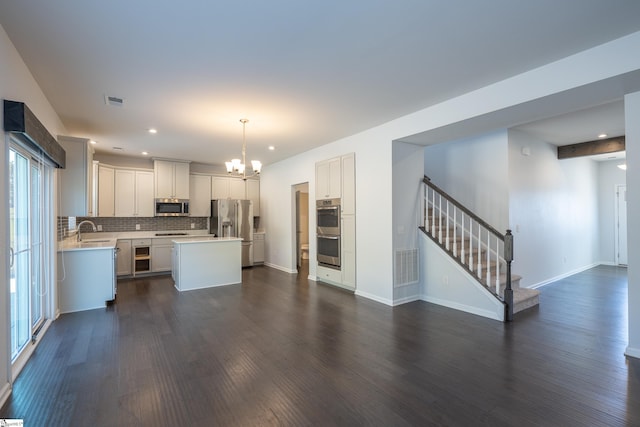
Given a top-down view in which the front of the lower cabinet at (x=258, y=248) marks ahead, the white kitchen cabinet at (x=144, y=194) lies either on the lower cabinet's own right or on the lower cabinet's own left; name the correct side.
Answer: on the lower cabinet's own right

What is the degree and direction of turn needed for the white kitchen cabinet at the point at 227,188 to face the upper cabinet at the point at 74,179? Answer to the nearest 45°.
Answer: approximately 45° to its right

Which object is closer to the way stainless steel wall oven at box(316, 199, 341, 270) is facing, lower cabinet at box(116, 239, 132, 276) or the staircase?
the lower cabinet

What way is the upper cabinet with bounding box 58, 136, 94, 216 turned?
to the viewer's right

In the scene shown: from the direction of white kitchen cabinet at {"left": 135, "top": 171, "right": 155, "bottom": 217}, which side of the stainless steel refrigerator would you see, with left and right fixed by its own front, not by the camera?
right

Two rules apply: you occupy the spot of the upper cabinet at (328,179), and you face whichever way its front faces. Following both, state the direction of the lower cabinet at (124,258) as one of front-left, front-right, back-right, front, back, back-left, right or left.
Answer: front-right

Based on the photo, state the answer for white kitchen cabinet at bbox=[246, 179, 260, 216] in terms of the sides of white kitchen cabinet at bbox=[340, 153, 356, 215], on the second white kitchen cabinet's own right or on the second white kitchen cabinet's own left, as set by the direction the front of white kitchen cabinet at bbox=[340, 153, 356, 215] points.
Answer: on the second white kitchen cabinet's own right

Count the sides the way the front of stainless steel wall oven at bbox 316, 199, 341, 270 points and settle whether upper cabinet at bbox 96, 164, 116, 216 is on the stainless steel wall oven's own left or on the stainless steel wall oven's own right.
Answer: on the stainless steel wall oven's own right

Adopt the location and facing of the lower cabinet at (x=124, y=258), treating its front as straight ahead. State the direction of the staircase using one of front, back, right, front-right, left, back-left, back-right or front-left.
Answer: front-left

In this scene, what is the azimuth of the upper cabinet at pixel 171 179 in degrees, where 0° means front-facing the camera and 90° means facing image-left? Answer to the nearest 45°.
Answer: approximately 0°

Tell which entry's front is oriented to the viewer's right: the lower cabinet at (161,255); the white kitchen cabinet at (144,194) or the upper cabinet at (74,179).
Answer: the upper cabinet

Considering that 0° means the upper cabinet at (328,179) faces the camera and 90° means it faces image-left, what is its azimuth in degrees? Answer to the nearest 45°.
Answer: approximately 45°
